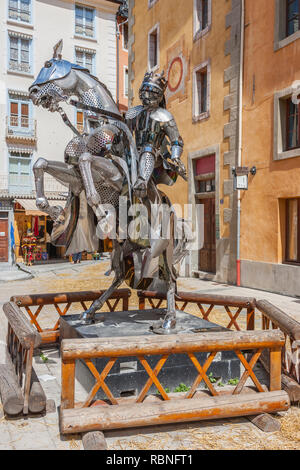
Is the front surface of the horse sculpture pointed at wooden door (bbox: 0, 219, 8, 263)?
no

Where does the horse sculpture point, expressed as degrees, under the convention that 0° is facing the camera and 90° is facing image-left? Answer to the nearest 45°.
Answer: approximately 45°

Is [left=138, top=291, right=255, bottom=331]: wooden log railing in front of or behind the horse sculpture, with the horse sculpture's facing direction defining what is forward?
behind

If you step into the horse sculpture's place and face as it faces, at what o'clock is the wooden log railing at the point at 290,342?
The wooden log railing is roughly at 8 o'clock from the horse sculpture.

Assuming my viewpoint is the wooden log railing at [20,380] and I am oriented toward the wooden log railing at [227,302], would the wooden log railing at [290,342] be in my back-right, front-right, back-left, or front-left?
front-right

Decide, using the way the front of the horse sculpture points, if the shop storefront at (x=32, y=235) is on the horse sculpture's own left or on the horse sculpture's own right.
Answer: on the horse sculpture's own right

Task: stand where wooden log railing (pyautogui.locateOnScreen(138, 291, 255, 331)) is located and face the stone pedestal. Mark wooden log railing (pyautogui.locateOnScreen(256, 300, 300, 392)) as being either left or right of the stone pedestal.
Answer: left

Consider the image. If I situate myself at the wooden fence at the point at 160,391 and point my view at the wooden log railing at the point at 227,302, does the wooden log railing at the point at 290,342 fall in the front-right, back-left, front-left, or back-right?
front-right

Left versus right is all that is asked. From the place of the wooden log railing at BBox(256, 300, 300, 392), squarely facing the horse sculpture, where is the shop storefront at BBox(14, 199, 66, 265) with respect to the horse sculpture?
right

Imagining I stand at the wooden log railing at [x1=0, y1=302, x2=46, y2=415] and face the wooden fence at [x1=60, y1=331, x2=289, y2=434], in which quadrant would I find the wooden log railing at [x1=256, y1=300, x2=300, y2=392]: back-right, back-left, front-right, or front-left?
front-left
